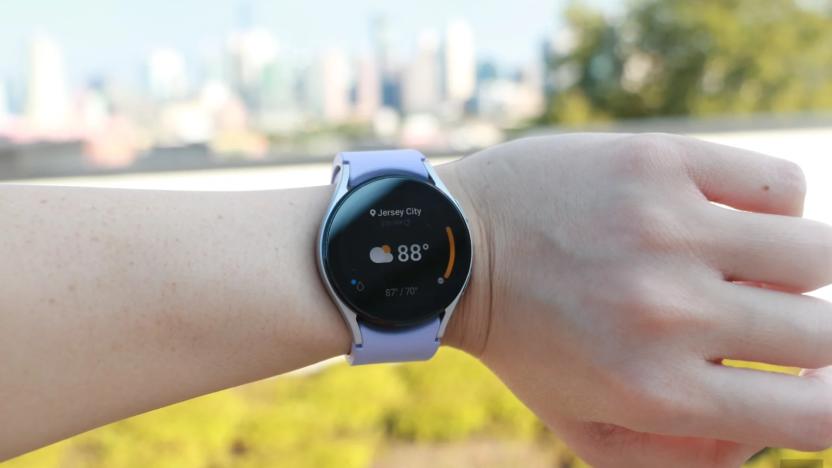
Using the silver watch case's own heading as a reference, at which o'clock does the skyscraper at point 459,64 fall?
The skyscraper is roughly at 6 o'clock from the silver watch case.

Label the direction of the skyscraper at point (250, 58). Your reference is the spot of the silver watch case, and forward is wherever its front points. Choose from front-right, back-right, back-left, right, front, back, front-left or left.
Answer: back

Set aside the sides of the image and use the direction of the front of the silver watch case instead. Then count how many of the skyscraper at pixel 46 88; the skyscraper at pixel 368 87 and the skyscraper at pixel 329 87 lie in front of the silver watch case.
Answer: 0

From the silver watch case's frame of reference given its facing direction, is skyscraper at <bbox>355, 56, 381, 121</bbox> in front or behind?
behind

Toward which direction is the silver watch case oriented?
toward the camera

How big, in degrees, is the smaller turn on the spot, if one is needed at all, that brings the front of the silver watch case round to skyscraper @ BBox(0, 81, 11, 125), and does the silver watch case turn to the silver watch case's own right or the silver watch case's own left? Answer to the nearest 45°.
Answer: approximately 135° to the silver watch case's own right

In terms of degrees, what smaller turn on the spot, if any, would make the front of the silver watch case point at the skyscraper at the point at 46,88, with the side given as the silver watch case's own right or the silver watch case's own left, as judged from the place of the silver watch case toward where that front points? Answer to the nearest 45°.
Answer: approximately 135° to the silver watch case's own right

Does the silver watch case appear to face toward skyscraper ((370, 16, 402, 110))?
no

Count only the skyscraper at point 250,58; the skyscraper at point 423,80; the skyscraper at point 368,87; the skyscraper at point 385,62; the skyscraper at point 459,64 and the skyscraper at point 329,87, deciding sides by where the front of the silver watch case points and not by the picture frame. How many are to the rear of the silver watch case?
6

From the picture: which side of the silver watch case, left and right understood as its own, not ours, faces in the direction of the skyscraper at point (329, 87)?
back

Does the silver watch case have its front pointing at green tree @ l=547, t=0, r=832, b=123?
no

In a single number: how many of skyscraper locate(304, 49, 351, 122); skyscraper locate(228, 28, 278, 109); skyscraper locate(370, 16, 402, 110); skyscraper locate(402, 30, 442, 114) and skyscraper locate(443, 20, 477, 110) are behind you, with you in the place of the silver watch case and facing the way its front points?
5

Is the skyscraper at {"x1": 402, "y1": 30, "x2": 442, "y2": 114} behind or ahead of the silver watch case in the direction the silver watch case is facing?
behind

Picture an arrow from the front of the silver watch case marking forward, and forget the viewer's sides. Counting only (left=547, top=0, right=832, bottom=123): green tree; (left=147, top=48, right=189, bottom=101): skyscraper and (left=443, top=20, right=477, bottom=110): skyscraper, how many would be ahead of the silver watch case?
0

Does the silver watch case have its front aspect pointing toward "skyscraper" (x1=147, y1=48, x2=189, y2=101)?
no
